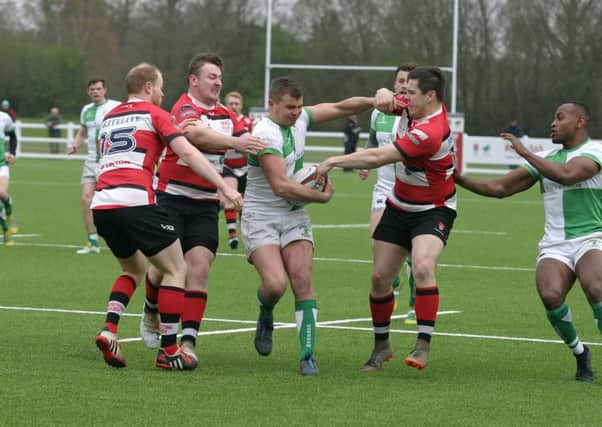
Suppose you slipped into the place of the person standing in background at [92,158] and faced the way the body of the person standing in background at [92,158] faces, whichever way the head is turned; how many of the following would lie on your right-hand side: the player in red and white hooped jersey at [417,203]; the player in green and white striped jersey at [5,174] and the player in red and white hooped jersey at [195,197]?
1

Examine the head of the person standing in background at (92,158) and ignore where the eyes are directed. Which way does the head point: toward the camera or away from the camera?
toward the camera

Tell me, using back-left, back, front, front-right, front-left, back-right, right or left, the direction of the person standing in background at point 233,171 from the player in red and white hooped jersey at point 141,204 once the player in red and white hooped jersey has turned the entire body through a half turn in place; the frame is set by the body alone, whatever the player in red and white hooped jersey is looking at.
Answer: back-right

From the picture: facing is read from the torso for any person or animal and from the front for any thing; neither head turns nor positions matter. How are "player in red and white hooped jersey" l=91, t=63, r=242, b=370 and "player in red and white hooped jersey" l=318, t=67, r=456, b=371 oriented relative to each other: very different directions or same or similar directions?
very different directions

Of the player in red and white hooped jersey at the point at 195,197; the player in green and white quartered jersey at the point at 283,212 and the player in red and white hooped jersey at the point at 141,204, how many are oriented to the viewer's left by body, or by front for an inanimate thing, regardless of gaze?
0

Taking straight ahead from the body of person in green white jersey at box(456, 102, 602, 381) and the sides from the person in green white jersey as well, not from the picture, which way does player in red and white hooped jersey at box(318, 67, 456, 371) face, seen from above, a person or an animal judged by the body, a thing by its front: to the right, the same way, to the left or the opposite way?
the same way

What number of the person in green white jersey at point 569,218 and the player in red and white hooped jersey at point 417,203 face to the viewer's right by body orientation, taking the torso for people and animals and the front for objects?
0

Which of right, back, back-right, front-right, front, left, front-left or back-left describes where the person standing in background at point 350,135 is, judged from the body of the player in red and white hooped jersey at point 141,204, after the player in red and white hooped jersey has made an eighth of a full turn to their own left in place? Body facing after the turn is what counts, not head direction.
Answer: front

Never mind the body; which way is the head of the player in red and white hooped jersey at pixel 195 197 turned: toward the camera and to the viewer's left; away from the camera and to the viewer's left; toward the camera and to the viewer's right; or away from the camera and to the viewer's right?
toward the camera and to the viewer's right

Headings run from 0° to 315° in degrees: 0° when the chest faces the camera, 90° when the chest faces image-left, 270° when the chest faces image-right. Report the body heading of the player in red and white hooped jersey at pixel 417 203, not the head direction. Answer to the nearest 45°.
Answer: approximately 45°

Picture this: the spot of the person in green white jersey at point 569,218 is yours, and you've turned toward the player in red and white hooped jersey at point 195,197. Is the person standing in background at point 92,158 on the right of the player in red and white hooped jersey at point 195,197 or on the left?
right

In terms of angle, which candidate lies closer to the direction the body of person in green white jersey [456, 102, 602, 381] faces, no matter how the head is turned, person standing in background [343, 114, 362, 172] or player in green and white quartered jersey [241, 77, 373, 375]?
the player in green and white quartered jersey

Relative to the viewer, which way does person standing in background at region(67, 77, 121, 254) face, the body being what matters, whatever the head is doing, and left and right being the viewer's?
facing the viewer and to the left of the viewer

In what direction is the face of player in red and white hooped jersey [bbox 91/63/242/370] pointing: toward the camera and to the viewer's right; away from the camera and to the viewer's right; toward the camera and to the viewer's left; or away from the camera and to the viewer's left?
away from the camera and to the viewer's right

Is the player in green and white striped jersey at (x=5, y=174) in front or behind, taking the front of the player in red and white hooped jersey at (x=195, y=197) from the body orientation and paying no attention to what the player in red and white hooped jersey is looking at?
behind

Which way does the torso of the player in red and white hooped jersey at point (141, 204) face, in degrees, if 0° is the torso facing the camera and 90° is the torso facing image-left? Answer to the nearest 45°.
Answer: approximately 225°
